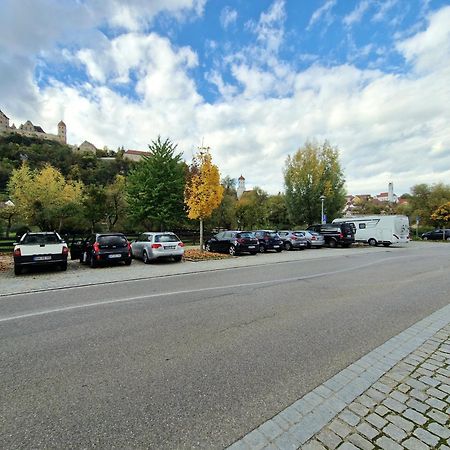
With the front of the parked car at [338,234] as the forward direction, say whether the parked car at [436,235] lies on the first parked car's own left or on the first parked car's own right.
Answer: on the first parked car's own right

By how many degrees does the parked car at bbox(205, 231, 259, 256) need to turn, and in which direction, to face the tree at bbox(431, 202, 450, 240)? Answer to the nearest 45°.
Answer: approximately 90° to its right

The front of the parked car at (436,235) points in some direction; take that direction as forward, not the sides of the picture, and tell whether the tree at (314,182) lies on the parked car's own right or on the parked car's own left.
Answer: on the parked car's own left

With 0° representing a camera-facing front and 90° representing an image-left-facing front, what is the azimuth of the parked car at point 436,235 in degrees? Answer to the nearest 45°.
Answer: approximately 90°

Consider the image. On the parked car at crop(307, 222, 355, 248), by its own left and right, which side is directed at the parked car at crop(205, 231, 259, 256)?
left

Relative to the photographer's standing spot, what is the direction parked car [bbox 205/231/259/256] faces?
facing away from the viewer and to the left of the viewer

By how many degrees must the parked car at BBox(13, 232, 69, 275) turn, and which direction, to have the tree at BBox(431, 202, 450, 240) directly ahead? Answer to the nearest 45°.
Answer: approximately 90° to its right

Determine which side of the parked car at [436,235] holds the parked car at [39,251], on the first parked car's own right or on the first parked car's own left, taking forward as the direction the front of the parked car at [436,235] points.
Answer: on the first parked car's own left

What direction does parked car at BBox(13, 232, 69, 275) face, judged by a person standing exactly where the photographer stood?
facing away from the viewer

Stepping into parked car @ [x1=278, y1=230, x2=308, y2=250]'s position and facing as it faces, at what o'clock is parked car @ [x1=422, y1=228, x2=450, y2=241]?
parked car @ [x1=422, y1=228, x2=450, y2=241] is roughly at 3 o'clock from parked car @ [x1=278, y1=230, x2=308, y2=250].

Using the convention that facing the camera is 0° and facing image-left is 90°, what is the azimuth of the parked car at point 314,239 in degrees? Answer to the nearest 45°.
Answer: approximately 135°

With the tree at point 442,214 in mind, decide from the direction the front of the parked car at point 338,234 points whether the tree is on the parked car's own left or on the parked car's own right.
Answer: on the parked car's own right
